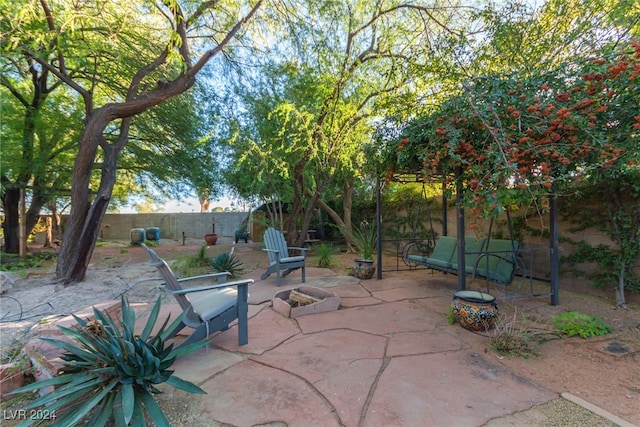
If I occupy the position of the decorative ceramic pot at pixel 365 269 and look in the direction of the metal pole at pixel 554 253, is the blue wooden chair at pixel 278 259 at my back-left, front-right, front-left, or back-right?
back-right

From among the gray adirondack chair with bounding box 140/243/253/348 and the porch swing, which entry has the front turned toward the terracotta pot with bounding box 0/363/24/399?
the porch swing

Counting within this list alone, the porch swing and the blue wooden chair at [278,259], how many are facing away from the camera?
0

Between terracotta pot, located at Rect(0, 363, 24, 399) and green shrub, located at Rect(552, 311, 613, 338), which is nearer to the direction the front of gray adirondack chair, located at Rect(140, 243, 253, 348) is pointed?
the green shrub

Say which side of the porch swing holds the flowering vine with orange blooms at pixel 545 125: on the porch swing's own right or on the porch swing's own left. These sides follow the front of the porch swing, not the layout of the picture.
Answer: on the porch swing's own left

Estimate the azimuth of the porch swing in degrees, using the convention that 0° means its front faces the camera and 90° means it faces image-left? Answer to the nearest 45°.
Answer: approximately 45°

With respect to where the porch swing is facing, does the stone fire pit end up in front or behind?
in front

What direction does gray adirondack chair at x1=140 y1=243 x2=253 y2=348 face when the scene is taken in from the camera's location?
facing away from the viewer and to the right of the viewer

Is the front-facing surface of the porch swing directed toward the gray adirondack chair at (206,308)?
yes

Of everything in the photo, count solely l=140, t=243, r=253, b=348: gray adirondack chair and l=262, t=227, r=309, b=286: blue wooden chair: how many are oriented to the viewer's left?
0

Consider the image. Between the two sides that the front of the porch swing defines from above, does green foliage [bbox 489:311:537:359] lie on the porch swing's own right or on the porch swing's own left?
on the porch swing's own left

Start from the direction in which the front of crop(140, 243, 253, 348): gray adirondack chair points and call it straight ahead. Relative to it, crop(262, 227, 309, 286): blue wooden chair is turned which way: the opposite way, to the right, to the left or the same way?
to the right

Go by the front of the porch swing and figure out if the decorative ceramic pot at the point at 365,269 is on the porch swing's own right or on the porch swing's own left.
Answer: on the porch swing's own right
